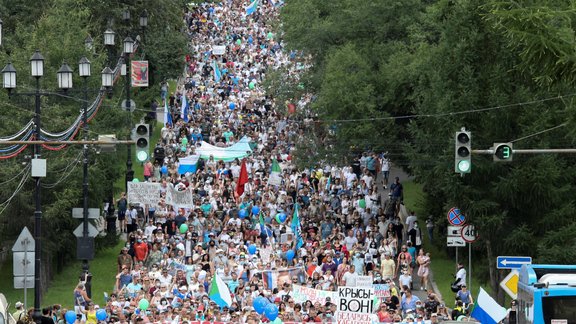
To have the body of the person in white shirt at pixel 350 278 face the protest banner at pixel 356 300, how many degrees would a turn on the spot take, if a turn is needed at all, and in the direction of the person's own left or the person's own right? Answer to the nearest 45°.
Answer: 0° — they already face it

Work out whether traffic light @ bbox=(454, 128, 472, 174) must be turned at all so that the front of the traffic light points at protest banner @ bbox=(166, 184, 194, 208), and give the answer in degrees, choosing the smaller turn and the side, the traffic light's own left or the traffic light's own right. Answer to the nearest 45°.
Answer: approximately 135° to the traffic light's own right

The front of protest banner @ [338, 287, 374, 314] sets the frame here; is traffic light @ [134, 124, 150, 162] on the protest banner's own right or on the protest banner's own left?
on the protest banner's own right
